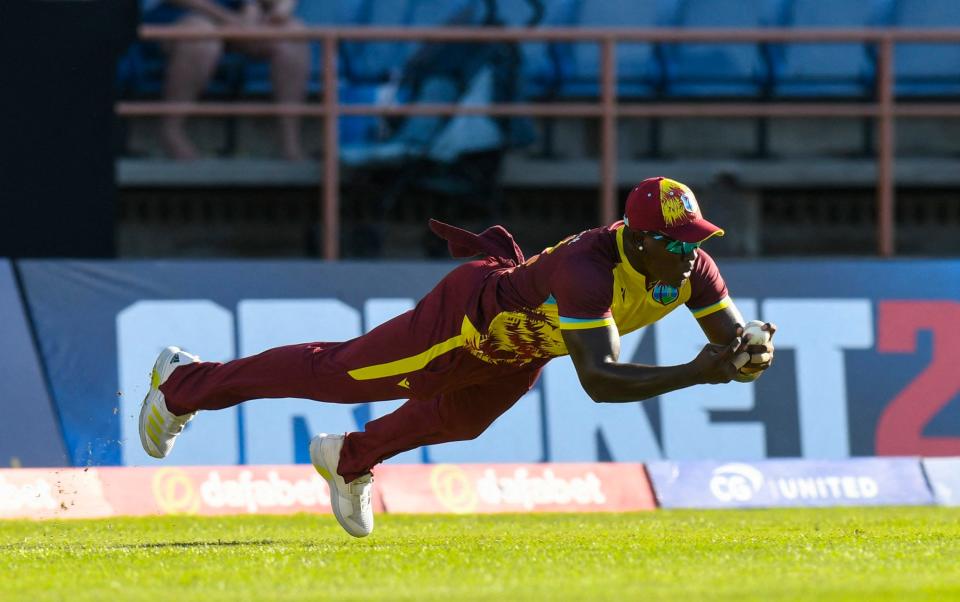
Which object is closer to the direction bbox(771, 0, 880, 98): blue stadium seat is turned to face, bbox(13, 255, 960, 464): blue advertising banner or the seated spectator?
the blue advertising banner

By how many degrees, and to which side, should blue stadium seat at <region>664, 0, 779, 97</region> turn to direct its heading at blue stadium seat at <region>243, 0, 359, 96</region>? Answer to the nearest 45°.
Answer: approximately 90° to its right

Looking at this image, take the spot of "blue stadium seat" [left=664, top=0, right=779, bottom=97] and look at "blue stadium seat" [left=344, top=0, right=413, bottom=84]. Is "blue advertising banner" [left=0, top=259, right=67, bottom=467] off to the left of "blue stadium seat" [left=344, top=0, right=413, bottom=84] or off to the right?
left

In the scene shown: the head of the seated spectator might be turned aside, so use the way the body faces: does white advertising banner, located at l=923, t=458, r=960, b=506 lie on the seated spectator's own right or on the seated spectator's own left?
on the seated spectator's own left

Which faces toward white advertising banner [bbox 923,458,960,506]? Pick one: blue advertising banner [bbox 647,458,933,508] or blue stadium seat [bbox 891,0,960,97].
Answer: the blue stadium seat

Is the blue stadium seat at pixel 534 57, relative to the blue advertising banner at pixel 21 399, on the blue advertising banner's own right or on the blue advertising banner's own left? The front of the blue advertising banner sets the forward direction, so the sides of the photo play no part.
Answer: on the blue advertising banner's own left

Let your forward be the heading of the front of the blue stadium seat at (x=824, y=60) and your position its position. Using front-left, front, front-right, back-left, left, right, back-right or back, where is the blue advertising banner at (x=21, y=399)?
front-right

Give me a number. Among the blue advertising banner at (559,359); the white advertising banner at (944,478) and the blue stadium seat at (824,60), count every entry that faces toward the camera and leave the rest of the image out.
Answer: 3

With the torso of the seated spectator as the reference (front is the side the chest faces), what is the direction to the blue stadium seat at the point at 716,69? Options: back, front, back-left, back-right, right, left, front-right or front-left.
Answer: left

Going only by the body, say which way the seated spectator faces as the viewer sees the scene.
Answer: toward the camera

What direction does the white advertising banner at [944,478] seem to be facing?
toward the camera
